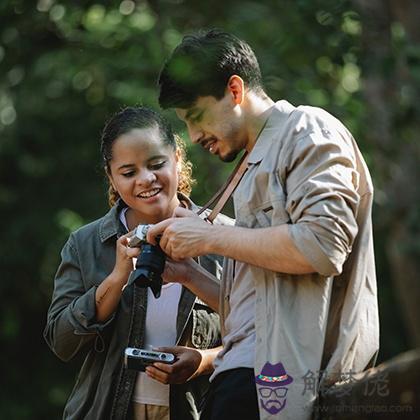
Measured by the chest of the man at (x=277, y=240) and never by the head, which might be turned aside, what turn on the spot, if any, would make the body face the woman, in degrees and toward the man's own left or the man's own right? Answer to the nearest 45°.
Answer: approximately 45° to the man's own right

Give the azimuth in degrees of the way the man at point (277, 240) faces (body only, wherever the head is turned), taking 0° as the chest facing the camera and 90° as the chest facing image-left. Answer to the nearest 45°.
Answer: approximately 90°
